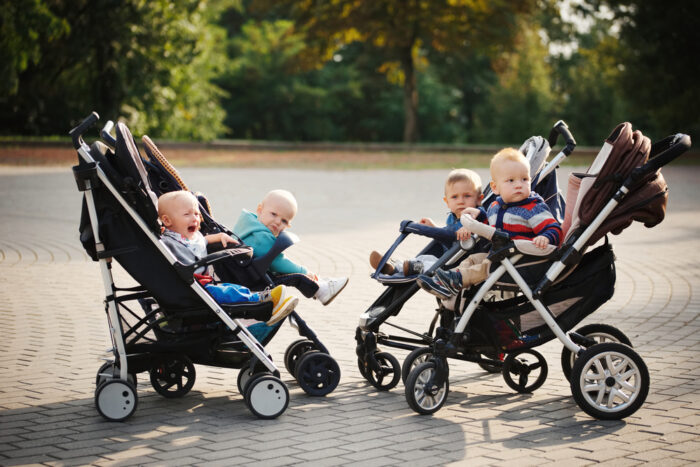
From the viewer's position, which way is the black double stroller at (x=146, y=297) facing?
facing to the right of the viewer

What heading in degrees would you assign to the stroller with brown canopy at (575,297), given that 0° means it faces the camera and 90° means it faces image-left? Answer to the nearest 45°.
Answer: approximately 90°

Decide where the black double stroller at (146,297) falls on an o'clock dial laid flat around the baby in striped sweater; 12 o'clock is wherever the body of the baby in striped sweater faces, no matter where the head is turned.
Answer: The black double stroller is roughly at 1 o'clock from the baby in striped sweater.

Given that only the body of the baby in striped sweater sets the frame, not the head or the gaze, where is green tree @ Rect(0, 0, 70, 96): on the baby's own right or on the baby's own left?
on the baby's own right

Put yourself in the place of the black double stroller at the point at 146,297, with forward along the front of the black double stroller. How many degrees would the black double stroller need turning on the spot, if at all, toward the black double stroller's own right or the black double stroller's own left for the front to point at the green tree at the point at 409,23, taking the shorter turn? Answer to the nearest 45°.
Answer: approximately 90° to the black double stroller's own left

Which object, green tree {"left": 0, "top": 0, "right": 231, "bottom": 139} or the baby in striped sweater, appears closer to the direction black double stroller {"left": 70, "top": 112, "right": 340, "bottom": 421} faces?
the baby in striped sweater

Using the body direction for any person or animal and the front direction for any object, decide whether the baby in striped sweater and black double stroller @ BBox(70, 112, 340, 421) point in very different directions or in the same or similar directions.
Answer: very different directions

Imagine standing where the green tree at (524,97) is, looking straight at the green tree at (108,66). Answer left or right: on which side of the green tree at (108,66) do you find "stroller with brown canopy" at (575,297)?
left
